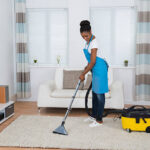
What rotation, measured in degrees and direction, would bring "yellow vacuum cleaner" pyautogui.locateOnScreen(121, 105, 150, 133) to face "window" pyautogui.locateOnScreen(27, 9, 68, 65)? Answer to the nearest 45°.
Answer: approximately 45° to its right

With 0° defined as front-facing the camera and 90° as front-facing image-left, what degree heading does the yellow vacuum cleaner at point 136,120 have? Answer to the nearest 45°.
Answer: approximately 90°

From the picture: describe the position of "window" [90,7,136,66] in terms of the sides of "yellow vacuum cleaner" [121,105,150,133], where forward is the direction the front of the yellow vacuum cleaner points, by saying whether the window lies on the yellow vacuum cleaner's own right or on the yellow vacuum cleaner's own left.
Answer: on the yellow vacuum cleaner's own right

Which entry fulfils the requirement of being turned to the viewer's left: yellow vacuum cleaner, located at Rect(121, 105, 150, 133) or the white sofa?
the yellow vacuum cleaner

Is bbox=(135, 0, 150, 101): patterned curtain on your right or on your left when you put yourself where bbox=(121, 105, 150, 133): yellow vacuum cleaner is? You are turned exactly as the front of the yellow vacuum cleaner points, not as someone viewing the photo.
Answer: on your right

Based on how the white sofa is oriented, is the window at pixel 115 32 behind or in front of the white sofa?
behind

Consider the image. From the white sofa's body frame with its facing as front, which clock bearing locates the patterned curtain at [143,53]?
The patterned curtain is roughly at 8 o'clock from the white sofa.

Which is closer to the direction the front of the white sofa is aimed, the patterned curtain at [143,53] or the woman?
the woman

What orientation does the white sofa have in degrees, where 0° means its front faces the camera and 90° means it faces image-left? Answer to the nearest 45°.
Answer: approximately 0°

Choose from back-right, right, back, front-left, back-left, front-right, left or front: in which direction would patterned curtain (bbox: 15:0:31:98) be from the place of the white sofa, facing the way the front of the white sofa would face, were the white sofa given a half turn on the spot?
front-left

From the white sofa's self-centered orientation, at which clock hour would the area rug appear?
The area rug is roughly at 12 o'clock from the white sofa.

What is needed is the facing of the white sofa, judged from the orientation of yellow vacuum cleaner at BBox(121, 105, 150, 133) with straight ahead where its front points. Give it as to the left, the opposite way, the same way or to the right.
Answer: to the left

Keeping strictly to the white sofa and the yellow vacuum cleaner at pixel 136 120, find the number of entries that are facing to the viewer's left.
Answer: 1
